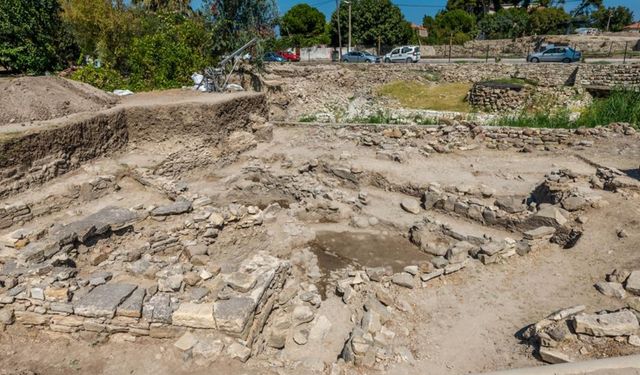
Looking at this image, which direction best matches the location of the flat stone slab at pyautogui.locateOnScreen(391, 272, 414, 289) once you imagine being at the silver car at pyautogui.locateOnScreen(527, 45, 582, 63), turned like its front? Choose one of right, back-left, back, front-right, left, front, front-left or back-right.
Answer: left

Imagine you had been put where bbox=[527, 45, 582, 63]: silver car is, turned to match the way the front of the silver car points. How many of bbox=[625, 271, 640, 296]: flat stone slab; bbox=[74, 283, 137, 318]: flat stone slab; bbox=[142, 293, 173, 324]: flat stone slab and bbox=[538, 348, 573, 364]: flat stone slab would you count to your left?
4

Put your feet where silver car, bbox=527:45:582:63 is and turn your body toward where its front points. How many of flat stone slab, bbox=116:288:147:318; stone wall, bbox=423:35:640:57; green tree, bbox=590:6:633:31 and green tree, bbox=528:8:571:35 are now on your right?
3

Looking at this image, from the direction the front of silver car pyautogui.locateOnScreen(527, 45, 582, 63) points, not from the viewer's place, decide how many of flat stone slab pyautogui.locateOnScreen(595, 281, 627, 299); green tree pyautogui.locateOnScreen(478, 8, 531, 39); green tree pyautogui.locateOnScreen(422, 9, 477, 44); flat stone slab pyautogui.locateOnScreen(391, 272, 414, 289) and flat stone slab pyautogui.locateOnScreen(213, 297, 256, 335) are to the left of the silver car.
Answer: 3

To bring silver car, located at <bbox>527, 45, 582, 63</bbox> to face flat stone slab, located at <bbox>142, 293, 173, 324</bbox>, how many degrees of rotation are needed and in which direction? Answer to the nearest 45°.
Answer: approximately 90° to its left

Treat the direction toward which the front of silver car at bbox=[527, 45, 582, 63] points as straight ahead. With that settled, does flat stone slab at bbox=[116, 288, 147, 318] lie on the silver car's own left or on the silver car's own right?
on the silver car's own left

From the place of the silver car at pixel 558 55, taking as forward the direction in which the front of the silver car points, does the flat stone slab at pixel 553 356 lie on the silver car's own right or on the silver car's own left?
on the silver car's own left

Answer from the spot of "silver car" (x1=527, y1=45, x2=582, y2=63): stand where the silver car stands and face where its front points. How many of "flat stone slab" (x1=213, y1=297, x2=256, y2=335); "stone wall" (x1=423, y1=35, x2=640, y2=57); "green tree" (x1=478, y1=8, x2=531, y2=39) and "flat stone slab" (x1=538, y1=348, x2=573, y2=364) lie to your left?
2

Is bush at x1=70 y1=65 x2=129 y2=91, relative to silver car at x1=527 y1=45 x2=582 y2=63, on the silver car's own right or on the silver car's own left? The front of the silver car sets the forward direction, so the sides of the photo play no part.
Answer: on the silver car's own left

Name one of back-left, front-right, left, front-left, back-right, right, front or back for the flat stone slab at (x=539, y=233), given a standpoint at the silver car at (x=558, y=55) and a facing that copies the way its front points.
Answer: left

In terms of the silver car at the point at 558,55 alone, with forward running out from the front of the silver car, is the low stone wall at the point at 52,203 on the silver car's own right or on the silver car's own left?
on the silver car's own left

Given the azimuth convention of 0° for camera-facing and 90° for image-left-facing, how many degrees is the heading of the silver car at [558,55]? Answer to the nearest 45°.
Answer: approximately 90°

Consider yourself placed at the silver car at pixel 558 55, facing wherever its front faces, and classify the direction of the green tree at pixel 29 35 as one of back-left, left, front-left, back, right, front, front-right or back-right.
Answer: front-left

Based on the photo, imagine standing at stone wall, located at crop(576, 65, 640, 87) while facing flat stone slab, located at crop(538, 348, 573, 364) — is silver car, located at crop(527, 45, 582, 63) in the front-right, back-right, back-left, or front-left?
back-right

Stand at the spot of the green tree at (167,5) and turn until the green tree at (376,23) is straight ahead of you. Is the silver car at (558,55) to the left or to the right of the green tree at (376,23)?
right
